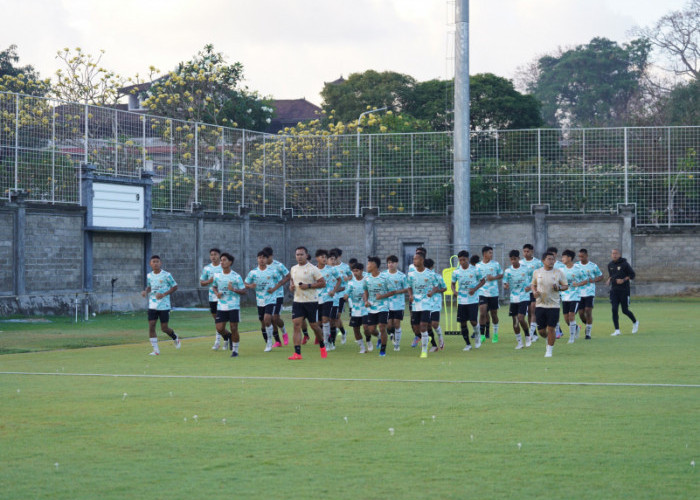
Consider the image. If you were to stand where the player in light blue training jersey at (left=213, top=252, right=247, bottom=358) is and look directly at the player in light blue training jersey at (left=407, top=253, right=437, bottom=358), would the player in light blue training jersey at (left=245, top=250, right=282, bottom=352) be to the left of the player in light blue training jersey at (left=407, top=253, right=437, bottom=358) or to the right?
left

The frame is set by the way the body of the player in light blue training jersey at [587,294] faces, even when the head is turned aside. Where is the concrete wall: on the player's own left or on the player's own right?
on the player's own right

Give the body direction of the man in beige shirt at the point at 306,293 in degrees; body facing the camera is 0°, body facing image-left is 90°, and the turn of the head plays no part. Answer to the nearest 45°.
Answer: approximately 45°

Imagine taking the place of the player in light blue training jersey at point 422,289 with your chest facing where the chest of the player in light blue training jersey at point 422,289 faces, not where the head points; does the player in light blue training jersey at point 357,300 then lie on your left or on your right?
on your right

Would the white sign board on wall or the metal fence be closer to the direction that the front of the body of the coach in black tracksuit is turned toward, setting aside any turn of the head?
the white sign board on wall

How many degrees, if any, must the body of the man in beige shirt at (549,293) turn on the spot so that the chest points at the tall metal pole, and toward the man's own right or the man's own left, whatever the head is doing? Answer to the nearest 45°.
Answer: approximately 180°

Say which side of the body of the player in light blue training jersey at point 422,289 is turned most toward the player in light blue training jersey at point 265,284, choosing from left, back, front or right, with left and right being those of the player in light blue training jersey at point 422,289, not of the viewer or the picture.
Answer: right

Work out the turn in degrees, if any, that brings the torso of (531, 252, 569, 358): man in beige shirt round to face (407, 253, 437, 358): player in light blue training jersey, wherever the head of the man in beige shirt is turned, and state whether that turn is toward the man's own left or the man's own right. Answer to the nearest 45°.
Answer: approximately 90° to the man's own right
